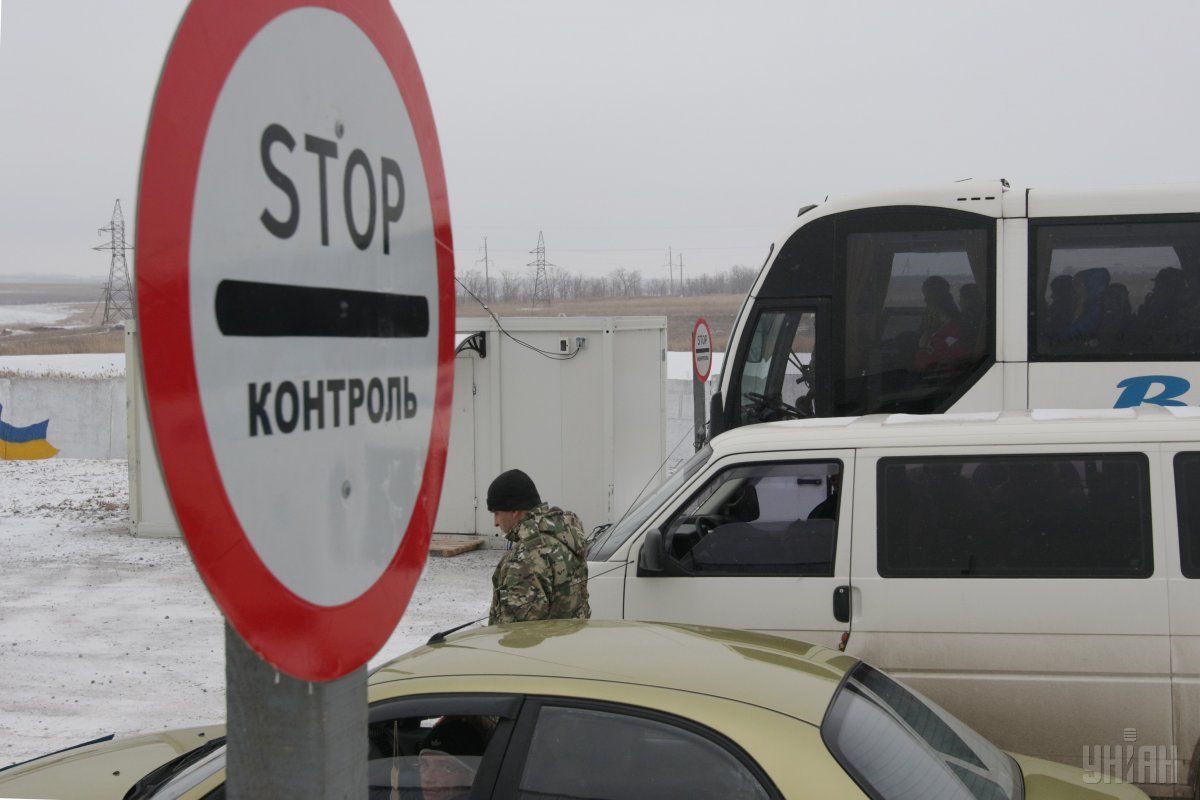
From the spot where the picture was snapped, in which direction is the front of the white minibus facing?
facing to the left of the viewer

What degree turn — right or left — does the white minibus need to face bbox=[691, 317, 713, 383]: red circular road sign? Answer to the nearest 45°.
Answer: approximately 90° to its right

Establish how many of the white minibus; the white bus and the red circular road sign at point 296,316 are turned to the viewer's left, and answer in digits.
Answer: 2

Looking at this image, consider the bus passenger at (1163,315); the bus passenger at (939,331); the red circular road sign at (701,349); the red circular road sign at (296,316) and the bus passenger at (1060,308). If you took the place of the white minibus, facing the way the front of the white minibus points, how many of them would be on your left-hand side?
1

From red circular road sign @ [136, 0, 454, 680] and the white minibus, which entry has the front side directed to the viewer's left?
the white minibus

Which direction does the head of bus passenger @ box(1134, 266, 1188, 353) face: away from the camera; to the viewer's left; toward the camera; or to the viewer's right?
to the viewer's left

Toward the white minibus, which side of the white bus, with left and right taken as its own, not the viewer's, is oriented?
left

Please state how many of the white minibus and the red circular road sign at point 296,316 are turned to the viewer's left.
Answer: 1

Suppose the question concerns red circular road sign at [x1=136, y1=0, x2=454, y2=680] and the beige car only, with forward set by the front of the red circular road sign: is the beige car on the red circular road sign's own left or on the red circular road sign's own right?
on the red circular road sign's own left

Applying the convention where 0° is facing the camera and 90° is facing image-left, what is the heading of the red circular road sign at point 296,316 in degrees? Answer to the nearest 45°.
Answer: approximately 315°

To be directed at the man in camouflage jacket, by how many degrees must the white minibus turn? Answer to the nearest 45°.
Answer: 0° — it already faces them

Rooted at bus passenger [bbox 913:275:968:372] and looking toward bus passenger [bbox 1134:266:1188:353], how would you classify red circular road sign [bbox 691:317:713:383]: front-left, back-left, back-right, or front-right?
back-left

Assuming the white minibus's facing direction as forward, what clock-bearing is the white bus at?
The white bus is roughly at 3 o'clock from the white minibus.

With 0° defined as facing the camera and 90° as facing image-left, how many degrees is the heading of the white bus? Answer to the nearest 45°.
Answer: approximately 90°
